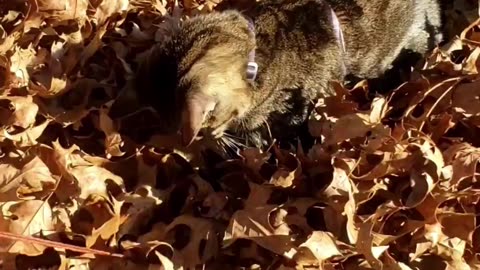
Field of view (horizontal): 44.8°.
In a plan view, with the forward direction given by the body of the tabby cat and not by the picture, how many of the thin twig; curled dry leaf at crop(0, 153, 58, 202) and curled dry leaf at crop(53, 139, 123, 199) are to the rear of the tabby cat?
0

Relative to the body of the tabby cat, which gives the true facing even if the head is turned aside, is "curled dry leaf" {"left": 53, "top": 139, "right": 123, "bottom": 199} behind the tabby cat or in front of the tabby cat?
in front

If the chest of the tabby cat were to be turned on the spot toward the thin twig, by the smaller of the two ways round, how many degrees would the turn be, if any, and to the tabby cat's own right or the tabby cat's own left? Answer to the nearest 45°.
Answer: approximately 45° to the tabby cat's own left

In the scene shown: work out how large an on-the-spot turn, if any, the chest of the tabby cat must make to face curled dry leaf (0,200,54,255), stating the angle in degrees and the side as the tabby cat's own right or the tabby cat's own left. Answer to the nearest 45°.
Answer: approximately 45° to the tabby cat's own left

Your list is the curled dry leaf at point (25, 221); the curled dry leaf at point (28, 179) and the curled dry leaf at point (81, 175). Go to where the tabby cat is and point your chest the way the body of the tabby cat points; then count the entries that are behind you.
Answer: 0

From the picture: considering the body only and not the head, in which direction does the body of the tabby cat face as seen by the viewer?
to the viewer's left
